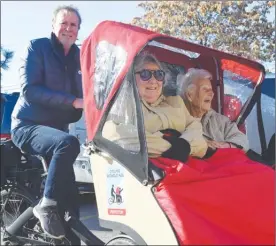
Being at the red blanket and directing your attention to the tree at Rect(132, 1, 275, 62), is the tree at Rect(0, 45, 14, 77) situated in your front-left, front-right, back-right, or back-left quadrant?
front-left

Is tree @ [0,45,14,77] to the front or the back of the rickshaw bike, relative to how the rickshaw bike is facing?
to the back

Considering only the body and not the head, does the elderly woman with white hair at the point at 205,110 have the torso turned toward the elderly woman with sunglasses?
no

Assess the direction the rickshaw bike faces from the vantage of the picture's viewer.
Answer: facing the viewer and to the right of the viewer

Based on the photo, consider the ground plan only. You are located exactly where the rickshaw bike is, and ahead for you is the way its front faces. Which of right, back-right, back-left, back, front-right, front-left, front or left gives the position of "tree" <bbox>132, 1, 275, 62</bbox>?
back-left

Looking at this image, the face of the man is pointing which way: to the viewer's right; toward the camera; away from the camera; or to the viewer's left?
toward the camera

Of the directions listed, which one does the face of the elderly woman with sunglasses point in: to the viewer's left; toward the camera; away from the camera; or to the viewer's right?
toward the camera

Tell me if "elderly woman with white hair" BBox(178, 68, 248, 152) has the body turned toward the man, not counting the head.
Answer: no

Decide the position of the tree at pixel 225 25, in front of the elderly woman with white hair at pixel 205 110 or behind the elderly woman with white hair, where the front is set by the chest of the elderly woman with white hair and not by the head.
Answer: behind

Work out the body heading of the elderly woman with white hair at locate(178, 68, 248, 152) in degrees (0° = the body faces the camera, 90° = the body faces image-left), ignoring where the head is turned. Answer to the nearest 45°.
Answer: approximately 315°

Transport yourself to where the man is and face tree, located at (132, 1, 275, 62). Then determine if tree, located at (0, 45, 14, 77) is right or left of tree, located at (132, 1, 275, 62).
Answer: left
